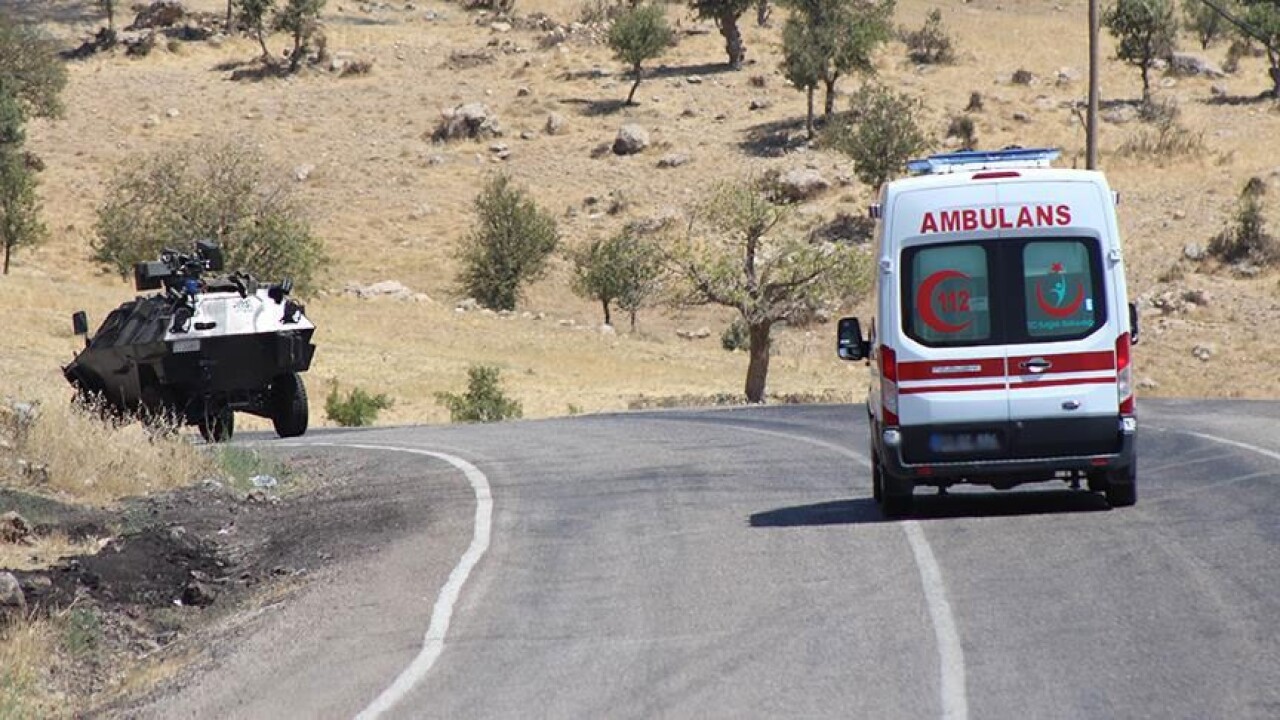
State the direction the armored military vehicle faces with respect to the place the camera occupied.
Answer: facing away from the viewer and to the left of the viewer

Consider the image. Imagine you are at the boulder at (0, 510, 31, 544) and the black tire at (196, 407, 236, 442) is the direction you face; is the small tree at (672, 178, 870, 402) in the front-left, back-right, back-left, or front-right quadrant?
front-right

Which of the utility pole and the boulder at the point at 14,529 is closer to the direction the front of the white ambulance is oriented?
the utility pole

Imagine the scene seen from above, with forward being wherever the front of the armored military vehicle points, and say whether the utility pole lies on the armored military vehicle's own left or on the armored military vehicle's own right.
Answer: on the armored military vehicle's own right

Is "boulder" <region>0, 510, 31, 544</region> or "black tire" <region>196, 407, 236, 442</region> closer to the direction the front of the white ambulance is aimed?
the black tire

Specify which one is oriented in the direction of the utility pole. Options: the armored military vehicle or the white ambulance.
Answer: the white ambulance

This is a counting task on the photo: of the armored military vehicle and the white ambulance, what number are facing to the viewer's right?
0

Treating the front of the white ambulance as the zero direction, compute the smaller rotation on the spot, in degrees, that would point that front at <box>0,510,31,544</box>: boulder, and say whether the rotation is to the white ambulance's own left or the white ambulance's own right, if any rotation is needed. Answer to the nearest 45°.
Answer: approximately 90° to the white ambulance's own left

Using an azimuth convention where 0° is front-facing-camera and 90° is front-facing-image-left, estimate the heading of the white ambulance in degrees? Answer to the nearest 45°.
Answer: approximately 180°
